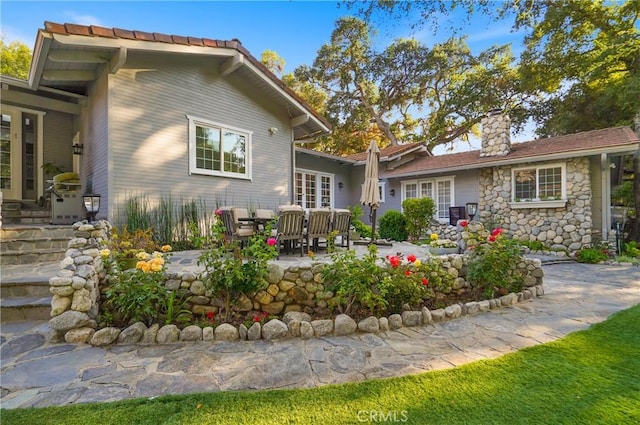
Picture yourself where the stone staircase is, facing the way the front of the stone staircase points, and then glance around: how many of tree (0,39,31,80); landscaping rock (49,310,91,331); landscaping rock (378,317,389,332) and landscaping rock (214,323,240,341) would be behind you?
1

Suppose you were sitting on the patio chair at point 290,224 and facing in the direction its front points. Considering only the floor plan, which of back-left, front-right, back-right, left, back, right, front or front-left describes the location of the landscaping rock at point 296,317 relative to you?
back

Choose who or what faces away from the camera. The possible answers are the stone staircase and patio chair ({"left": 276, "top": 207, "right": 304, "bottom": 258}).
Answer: the patio chair

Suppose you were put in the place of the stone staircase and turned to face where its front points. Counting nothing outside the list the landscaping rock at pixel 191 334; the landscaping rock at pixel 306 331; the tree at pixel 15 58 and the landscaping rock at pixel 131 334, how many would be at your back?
1

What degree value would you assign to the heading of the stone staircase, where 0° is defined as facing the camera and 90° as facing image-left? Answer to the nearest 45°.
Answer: approximately 0°

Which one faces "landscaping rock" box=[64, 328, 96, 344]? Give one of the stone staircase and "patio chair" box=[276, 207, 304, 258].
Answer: the stone staircase

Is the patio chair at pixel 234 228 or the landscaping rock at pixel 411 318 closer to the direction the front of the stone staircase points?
the landscaping rock

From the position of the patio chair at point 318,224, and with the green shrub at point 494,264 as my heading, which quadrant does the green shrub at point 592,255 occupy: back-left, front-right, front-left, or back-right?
front-left

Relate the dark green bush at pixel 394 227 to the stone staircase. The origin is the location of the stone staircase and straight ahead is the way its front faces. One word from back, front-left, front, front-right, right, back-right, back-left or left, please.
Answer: left

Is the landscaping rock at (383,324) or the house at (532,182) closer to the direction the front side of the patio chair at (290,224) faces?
the house

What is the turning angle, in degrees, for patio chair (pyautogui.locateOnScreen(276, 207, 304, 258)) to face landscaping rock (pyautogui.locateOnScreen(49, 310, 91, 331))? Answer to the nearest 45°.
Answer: approximately 135° to its left

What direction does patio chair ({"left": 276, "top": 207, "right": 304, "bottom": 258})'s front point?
away from the camera

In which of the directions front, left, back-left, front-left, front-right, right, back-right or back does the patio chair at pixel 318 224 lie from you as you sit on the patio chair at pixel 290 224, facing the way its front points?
front-right

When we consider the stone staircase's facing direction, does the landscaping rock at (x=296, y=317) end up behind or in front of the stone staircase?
in front

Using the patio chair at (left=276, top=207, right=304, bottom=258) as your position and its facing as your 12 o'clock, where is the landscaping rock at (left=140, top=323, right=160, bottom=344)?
The landscaping rock is roughly at 7 o'clock from the patio chair.

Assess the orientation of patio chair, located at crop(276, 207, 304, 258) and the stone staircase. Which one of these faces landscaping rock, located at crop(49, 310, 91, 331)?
the stone staircase

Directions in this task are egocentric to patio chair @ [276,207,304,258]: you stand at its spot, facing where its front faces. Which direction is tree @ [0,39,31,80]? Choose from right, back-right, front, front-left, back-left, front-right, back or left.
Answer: front-left

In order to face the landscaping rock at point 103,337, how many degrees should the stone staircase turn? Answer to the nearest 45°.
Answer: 0° — it already faces it

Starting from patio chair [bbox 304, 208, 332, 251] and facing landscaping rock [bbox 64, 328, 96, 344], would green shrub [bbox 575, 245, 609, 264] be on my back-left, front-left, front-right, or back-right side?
back-left

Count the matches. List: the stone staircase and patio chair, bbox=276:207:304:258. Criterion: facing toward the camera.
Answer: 1

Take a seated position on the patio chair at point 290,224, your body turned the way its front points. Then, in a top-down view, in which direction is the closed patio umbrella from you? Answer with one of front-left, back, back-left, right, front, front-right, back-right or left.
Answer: front-right
